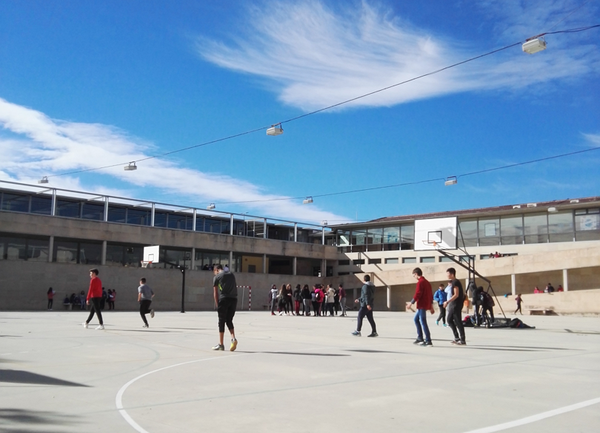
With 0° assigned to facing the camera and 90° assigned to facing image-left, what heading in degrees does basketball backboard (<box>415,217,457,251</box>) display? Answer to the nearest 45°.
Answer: approximately 45°

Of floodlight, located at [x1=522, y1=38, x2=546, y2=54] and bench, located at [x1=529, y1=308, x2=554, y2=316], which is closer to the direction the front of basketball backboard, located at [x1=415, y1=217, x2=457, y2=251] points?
the floodlight

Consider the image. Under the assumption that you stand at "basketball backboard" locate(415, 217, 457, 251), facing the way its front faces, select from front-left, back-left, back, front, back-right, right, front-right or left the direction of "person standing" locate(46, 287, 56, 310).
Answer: front-right
